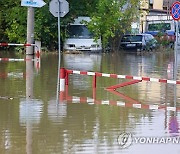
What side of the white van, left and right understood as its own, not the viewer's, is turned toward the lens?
front

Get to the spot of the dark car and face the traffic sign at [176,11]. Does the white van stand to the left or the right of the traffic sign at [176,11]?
right

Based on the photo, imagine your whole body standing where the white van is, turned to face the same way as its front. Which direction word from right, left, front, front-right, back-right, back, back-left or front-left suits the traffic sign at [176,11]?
front

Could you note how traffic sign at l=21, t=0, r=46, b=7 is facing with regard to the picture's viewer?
facing the viewer

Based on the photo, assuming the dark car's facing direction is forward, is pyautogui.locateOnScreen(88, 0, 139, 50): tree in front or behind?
behind

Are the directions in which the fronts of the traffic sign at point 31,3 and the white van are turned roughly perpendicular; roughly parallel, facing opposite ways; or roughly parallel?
roughly parallel

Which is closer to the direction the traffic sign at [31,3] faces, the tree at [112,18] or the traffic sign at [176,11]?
the traffic sign

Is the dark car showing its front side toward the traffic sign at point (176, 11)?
no

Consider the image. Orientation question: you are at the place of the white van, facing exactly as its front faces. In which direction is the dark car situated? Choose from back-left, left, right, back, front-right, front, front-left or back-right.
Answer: back-left

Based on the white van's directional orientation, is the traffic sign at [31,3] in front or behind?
in front

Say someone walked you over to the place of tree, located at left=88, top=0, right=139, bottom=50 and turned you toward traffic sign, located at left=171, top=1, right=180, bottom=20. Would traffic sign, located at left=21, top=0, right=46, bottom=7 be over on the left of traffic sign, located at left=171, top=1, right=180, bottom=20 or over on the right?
right
